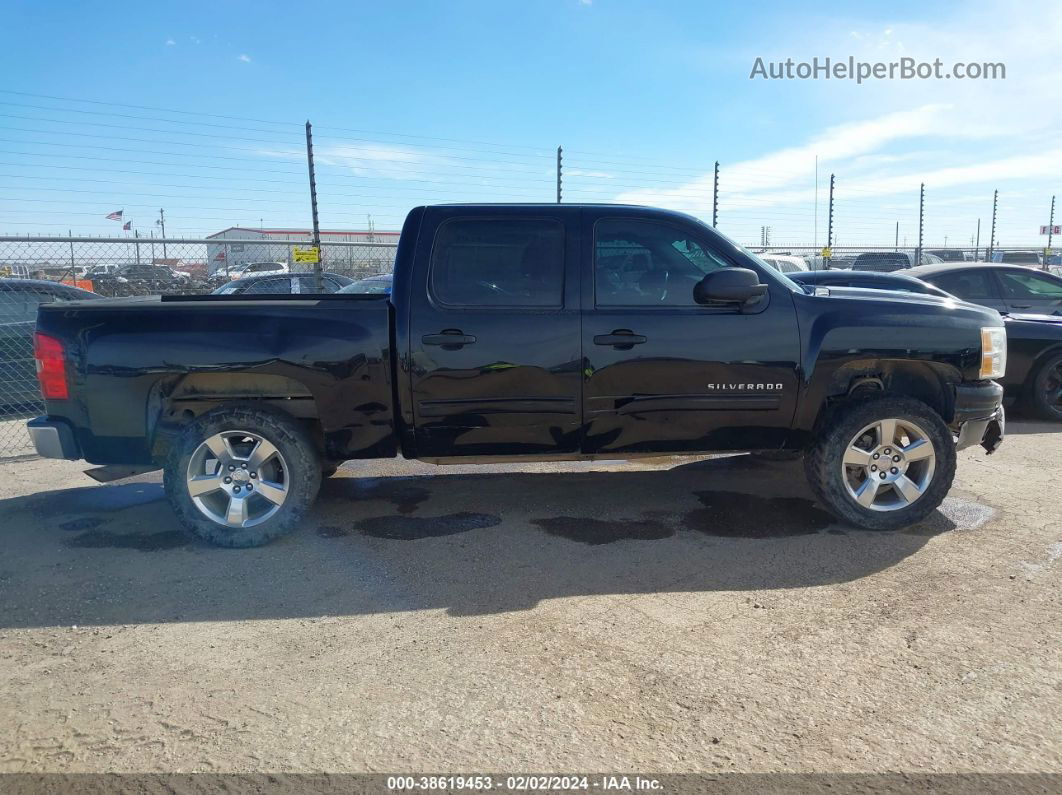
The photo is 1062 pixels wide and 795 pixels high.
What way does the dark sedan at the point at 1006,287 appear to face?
to the viewer's right

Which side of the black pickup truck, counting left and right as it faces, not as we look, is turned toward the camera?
right

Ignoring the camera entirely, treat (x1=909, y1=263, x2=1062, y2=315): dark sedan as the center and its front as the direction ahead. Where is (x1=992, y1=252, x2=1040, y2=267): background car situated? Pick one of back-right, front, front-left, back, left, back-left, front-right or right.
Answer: left

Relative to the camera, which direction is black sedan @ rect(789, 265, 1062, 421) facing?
to the viewer's right

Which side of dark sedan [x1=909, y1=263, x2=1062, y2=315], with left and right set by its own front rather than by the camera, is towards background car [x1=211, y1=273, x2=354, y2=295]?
back
